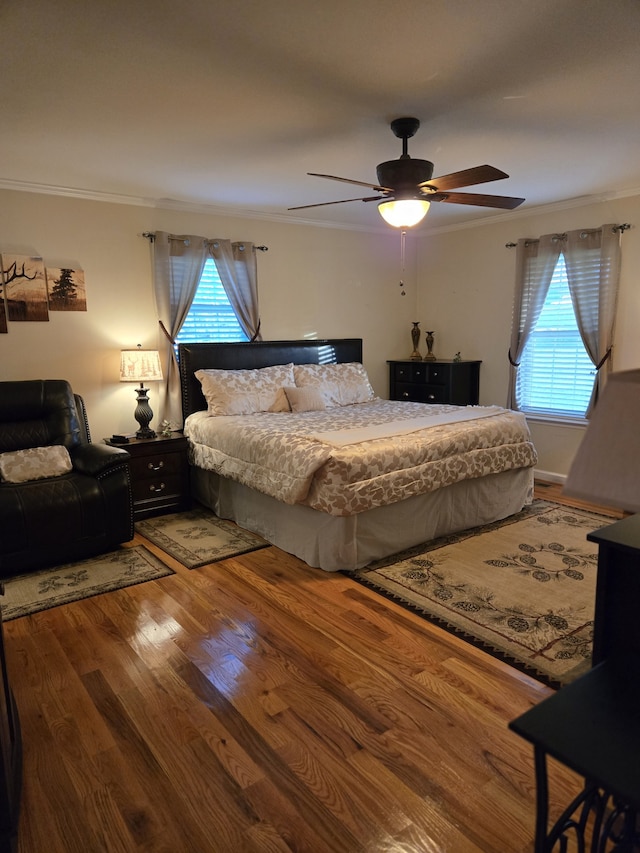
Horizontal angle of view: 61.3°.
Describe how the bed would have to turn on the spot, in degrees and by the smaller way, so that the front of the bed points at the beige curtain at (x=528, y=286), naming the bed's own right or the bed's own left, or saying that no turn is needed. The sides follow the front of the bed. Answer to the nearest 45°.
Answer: approximately 90° to the bed's own left

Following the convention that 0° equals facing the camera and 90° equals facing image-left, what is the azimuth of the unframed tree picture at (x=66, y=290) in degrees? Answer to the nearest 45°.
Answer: approximately 0°

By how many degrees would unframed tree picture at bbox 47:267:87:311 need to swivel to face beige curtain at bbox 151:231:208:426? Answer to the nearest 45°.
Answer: approximately 90° to its left

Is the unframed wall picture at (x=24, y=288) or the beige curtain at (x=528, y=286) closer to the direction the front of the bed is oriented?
the beige curtain

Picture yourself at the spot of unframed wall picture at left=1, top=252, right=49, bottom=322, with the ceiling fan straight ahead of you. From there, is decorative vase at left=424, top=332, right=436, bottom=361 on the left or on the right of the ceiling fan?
left

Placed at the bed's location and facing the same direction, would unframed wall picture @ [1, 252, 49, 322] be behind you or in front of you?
behind

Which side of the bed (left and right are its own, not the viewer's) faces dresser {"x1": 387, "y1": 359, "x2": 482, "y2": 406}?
left

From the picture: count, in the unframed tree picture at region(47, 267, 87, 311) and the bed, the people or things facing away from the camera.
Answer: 0

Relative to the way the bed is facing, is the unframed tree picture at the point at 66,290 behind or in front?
behind

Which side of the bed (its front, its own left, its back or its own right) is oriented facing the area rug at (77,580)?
right

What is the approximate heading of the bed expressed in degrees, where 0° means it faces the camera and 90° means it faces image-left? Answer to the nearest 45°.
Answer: approximately 315°

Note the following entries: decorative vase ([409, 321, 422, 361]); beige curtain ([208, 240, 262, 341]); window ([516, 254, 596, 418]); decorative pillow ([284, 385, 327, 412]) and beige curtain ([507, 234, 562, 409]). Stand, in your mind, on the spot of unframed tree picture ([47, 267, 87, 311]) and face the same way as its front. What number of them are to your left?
5

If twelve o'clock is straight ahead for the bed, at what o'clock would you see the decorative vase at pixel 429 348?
The decorative vase is roughly at 8 o'clock from the bed.

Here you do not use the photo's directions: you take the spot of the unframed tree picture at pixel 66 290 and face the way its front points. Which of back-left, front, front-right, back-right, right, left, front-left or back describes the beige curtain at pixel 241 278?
left

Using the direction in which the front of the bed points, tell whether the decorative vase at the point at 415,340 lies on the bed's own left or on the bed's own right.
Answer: on the bed's own left

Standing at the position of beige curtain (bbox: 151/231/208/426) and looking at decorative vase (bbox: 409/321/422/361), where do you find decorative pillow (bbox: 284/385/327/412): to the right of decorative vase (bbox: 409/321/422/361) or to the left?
right

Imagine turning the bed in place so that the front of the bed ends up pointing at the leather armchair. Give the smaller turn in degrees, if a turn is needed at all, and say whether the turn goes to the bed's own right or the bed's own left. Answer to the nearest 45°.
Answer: approximately 135° to the bed's own right
